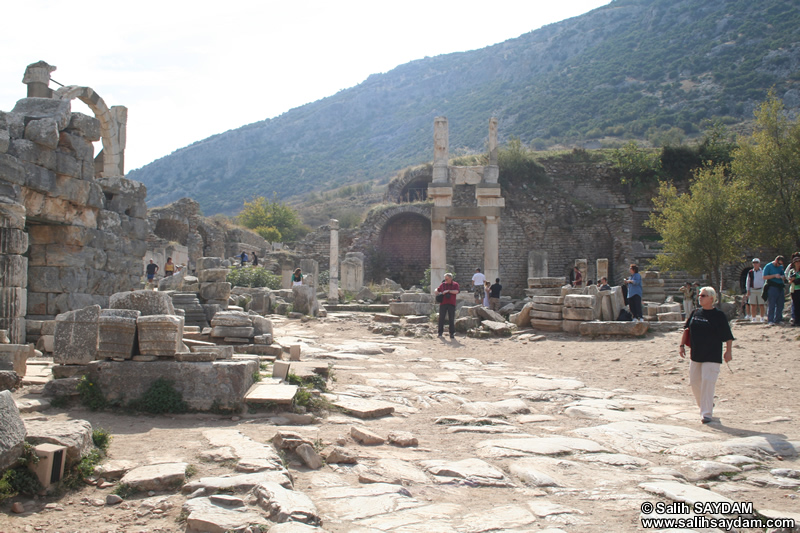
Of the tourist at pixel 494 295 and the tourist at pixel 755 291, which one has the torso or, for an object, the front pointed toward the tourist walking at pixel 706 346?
the tourist at pixel 755 291

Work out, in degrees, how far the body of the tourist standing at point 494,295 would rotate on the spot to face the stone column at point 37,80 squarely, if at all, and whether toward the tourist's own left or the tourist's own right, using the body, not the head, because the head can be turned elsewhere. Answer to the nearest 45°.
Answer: approximately 135° to the tourist's own left

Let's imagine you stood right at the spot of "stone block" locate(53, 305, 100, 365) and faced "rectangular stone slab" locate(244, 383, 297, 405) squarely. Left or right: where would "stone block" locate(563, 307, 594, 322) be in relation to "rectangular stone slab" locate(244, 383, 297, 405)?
left

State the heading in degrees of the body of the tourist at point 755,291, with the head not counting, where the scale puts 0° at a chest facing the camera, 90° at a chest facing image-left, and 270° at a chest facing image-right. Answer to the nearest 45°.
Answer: approximately 0°

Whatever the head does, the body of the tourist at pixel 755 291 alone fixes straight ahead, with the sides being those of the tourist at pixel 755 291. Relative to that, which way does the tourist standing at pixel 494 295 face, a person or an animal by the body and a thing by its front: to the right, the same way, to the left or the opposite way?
the opposite way

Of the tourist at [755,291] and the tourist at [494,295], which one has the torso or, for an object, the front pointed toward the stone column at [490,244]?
the tourist at [494,295]

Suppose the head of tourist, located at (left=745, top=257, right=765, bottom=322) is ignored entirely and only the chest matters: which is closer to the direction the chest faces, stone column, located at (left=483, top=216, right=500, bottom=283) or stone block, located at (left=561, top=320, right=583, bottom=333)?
the stone block

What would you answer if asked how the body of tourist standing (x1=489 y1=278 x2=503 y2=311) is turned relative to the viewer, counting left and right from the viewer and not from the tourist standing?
facing away from the viewer

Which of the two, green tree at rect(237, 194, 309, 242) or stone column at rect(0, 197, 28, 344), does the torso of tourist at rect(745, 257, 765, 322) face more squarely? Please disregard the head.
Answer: the stone column

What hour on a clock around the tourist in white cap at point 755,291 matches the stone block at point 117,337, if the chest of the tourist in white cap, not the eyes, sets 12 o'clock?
The stone block is roughly at 1 o'clock from the tourist in white cap.

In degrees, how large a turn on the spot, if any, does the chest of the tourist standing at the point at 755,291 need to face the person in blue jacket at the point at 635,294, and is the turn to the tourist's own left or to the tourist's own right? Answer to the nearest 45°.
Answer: approximately 90° to the tourist's own right

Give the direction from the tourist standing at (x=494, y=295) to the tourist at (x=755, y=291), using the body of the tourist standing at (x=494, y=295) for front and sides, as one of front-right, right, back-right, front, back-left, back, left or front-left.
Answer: back-right

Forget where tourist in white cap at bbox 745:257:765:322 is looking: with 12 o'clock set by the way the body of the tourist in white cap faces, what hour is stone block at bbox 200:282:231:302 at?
The stone block is roughly at 2 o'clock from the tourist in white cap.

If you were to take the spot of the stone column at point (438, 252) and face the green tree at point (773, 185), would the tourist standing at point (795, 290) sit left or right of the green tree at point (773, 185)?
right
